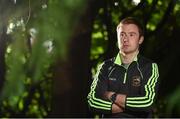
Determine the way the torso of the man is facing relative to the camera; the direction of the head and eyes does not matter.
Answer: toward the camera

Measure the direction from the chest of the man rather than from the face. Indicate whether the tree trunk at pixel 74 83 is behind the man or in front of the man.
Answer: behind
